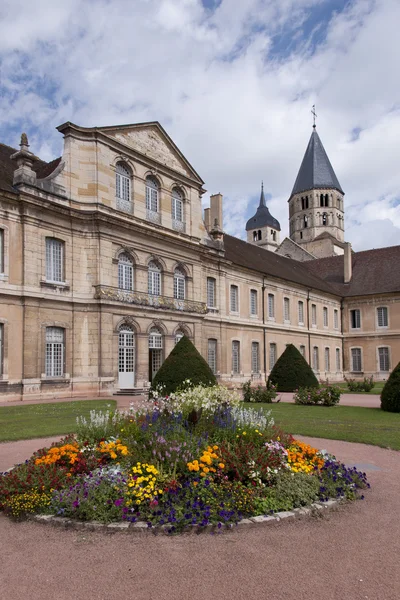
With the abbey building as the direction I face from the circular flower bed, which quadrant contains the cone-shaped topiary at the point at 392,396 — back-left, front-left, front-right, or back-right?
front-right

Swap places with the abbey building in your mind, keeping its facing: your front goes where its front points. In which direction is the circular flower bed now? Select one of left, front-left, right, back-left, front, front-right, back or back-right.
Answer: front-right

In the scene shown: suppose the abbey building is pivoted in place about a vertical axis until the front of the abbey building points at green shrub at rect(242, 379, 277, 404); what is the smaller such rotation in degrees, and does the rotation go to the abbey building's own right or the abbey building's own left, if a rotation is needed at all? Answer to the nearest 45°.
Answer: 0° — it already faces it

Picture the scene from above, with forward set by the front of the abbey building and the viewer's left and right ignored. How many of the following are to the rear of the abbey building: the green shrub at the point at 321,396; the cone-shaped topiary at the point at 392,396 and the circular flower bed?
0

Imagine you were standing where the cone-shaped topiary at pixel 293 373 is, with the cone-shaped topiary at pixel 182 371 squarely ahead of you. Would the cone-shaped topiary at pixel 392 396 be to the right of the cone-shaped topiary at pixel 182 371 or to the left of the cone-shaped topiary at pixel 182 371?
left

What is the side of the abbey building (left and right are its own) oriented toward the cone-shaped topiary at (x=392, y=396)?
front

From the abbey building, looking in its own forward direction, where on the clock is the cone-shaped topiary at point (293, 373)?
The cone-shaped topiary is roughly at 10 o'clock from the abbey building.
